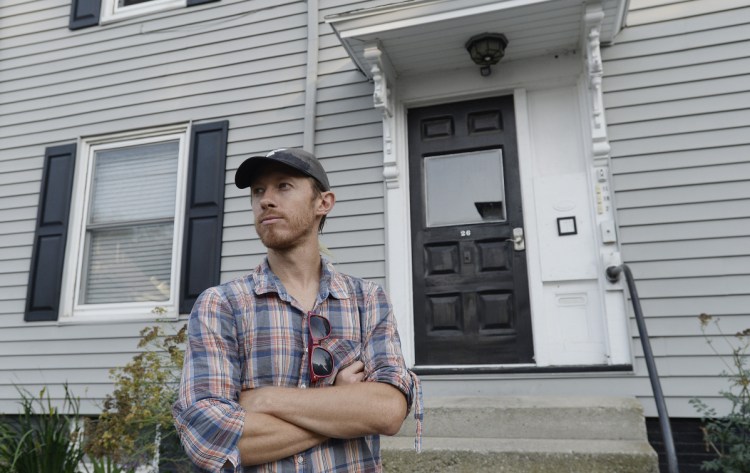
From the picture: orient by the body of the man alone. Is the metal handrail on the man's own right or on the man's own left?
on the man's own left

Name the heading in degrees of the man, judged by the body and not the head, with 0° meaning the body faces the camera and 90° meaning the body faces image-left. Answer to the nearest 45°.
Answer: approximately 0°

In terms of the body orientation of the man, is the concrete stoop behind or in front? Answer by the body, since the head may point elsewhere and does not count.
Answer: behind

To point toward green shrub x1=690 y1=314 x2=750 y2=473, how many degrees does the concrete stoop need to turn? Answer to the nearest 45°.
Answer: approximately 90° to its left

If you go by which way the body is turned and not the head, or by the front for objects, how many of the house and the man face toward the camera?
2

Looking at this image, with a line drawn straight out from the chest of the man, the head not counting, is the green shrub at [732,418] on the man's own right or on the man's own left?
on the man's own left
